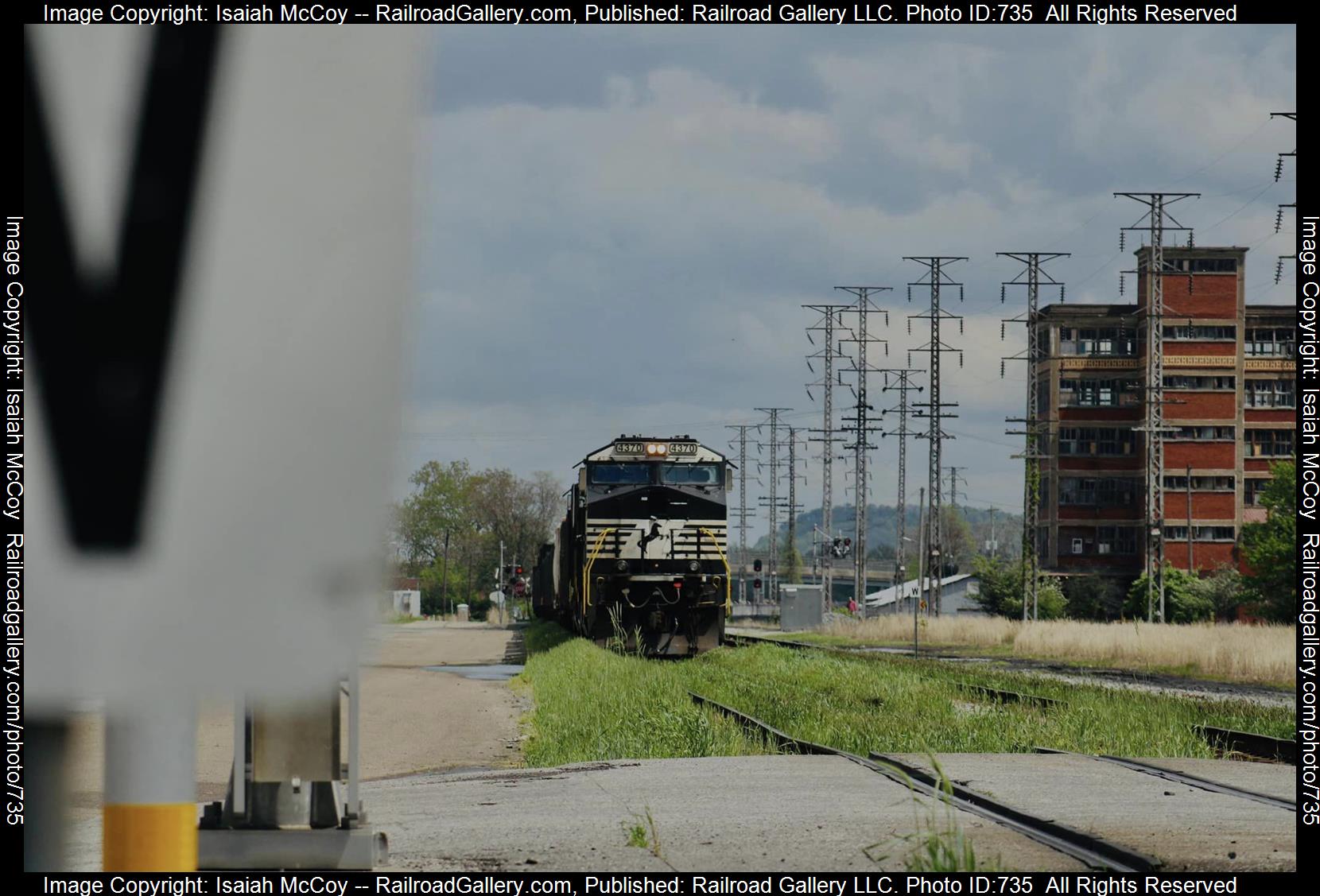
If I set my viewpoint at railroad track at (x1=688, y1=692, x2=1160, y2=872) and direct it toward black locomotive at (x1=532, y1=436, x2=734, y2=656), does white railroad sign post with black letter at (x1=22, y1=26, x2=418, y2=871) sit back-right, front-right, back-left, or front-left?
back-left

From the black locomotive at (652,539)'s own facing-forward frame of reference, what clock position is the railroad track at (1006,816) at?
The railroad track is roughly at 12 o'clock from the black locomotive.

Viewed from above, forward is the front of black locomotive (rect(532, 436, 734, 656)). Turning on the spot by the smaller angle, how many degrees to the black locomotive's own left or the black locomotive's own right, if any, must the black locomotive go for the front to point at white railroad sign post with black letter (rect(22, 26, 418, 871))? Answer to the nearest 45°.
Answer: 0° — it already faces it

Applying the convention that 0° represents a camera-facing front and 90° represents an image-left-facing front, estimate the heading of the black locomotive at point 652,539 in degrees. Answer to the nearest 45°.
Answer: approximately 0°
